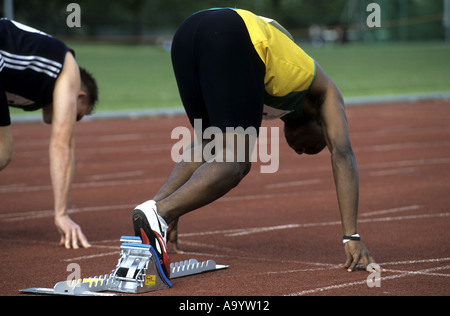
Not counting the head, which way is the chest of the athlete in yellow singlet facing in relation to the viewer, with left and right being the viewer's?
facing away from the viewer and to the right of the viewer
